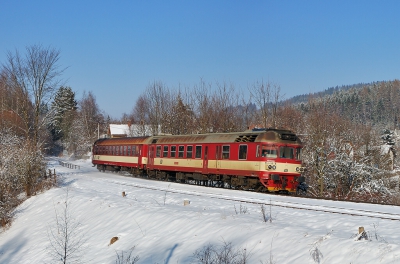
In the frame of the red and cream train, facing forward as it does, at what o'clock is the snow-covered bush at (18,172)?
The snow-covered bush is roughly at 5 o'clock from the red and cream train.

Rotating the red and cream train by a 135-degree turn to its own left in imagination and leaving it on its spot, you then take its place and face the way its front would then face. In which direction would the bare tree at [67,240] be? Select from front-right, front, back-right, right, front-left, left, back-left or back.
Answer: back-left

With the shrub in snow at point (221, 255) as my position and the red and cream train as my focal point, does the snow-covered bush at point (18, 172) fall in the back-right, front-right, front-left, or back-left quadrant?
front-left

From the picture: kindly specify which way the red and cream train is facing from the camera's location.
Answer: facing the viewer and to the right of the viewer

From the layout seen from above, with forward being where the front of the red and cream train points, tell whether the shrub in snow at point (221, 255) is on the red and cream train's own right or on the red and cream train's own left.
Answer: on the red and cream train's own right
